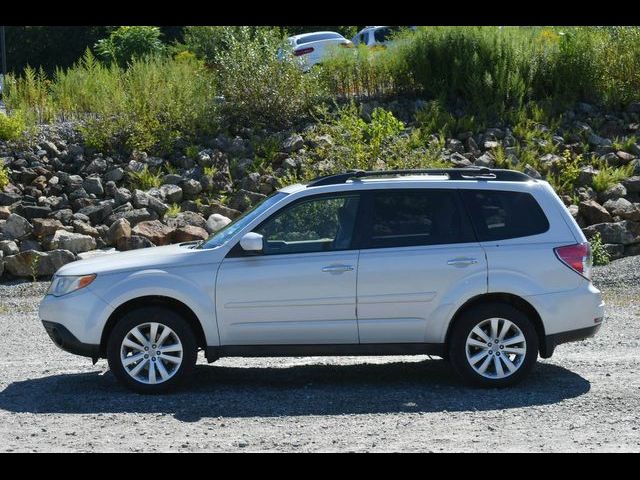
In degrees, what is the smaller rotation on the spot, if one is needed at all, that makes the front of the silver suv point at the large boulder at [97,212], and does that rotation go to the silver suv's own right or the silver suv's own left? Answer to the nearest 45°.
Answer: approximately 45° to the silver suv's own right

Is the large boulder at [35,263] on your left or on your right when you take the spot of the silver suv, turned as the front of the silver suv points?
on your right

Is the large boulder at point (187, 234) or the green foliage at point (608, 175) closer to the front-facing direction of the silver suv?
the large boulder

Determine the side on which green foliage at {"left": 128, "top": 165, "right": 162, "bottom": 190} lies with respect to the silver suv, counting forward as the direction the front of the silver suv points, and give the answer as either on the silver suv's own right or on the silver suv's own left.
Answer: on the silver suv's own right

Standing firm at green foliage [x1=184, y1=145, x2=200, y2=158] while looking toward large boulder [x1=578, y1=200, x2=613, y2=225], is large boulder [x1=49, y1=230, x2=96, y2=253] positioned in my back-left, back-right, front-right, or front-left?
back-right

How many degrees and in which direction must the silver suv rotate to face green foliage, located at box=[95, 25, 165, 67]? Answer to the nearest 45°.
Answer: approximately 90° to its right

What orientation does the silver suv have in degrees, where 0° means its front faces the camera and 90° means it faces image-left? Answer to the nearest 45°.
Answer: approximately 90°

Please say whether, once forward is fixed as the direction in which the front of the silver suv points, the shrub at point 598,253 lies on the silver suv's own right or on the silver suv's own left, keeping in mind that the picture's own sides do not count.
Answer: on the silver suv's own right

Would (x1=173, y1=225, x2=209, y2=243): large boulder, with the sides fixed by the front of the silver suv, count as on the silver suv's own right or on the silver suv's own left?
on the silver suv's own right

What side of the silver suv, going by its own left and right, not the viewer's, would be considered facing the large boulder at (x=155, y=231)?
right

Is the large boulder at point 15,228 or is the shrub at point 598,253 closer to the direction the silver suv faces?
the large boulder

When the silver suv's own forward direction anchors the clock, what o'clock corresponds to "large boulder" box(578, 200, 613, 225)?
The large boulder is roughly at 4 o'clock from the silver suv.

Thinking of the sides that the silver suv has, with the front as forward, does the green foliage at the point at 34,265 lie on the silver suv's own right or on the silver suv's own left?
on the silver suv's own right
